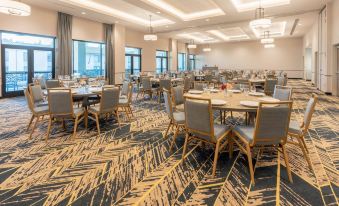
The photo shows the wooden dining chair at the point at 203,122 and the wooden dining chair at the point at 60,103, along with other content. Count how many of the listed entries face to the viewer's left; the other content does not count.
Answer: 0

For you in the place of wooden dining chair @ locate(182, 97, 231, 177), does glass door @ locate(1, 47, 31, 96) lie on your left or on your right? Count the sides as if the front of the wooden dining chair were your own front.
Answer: on your left

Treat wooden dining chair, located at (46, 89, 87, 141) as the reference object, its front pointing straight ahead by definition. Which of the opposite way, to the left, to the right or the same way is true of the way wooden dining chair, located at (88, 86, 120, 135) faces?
to the left

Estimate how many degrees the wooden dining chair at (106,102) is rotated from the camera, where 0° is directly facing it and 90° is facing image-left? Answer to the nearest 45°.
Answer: approximately 135°

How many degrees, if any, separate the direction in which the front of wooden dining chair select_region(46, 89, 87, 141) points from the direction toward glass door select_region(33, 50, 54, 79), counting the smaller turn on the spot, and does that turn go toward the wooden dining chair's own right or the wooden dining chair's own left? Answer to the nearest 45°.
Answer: approximately 45° to the wooden dining chair's own left

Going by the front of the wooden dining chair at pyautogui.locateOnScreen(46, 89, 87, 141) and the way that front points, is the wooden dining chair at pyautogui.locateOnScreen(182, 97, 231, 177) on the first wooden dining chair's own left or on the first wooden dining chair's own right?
on the first wooden dining chair's own right

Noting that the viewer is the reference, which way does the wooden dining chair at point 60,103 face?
facing away from the viewer and to the right of the viewer

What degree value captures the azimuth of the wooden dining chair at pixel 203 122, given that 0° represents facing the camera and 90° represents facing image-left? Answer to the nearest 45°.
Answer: approximately 225°

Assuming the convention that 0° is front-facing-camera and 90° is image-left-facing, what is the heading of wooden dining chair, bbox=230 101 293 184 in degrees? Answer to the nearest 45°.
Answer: approximately 135°

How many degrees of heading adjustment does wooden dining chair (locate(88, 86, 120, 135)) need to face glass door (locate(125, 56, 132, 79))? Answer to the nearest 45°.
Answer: approximately 45° to its right
